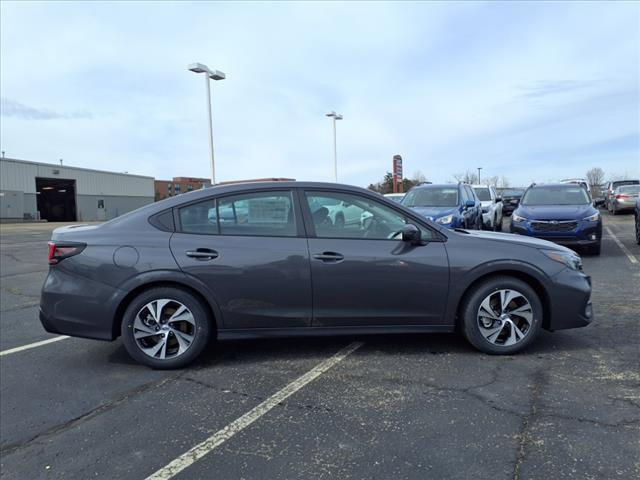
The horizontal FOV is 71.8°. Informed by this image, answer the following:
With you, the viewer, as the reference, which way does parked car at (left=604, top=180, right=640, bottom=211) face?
facing away from the viewer

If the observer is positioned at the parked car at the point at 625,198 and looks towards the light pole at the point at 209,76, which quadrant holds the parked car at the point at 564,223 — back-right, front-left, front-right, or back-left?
front-left

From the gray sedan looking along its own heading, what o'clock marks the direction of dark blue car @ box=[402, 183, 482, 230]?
The dark blue car is roughly at 10 o'clock from the gray sedan.

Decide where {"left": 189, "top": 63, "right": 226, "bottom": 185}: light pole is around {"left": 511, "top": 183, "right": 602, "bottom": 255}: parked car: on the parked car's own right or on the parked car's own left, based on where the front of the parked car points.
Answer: on the parked car's own right

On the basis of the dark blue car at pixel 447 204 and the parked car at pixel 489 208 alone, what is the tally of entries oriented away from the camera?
0

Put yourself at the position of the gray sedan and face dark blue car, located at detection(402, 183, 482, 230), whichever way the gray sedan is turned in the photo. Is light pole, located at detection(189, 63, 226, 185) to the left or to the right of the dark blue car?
left

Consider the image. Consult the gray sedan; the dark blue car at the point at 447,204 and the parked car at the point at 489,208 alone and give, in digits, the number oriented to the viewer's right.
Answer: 1

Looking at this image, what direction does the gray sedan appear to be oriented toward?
to the viewer's right

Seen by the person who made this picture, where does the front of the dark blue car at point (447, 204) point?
facing the viewer and to the left of the viewer

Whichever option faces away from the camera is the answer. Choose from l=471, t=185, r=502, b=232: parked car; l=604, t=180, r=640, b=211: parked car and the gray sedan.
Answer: l=604, t=180, r=640, b=211: parked car
